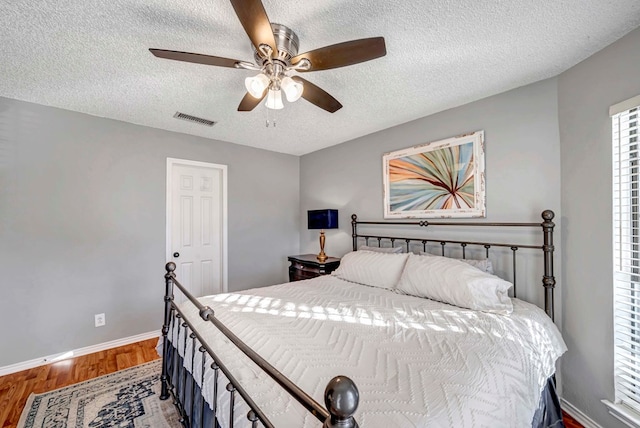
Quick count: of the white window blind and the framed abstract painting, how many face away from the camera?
0

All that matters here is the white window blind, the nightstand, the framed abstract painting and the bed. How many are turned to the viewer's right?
0

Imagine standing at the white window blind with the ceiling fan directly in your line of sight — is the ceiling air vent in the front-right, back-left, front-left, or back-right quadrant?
front-right

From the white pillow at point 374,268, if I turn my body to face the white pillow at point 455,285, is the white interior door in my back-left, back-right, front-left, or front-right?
back-right

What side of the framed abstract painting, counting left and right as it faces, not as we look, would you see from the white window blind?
left

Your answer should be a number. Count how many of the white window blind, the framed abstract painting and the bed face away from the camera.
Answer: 0

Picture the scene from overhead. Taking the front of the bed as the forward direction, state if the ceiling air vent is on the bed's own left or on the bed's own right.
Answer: on the bed's own right

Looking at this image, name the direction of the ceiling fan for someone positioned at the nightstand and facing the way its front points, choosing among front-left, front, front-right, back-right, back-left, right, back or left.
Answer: front-left

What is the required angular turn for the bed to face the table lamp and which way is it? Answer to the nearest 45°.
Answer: approximately 135° to its right

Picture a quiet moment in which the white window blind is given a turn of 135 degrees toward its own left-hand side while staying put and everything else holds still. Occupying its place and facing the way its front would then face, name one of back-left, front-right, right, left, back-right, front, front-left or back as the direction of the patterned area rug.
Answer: back-right

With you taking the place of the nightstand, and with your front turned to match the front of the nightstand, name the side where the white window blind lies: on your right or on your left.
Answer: on your left

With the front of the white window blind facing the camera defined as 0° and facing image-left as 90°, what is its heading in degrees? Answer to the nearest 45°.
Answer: approximately 45°

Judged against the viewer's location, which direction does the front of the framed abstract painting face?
facing the viewer and to the left of the viewer

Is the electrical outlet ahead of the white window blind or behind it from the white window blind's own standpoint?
ahead
